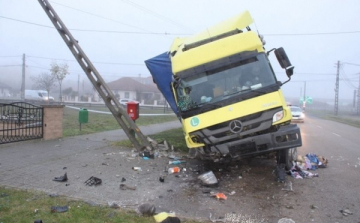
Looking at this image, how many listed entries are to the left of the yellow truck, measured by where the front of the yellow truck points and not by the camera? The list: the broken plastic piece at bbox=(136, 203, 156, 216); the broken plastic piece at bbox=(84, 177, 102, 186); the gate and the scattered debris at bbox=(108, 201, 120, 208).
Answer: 0

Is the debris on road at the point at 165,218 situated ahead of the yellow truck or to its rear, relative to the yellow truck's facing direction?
ahead

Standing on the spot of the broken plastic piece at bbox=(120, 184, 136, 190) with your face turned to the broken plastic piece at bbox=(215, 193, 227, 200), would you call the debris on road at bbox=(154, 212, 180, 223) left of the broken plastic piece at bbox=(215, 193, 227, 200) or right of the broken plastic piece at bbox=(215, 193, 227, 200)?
right

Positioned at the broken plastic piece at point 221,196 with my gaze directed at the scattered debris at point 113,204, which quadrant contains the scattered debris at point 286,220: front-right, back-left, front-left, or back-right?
back-left

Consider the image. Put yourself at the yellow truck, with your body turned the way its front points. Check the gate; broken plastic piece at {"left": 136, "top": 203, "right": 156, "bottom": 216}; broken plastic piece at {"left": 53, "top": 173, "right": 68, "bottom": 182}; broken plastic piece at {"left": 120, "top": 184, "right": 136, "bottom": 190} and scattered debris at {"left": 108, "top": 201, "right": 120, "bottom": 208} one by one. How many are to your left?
0

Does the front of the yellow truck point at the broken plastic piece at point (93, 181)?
no

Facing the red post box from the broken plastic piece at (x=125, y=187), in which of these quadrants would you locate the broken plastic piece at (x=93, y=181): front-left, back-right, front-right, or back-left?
front-left

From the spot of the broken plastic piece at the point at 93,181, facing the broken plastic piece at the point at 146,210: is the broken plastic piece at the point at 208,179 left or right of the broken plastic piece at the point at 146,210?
left

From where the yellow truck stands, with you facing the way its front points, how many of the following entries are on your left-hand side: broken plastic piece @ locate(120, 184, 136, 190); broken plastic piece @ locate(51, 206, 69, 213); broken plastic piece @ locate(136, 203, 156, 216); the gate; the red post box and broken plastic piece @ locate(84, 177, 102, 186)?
0

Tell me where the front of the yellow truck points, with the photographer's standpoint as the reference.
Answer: facing the viewer

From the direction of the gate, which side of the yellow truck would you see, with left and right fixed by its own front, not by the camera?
right

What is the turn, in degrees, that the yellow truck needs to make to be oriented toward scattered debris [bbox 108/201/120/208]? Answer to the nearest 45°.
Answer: approximately 45° to its right
